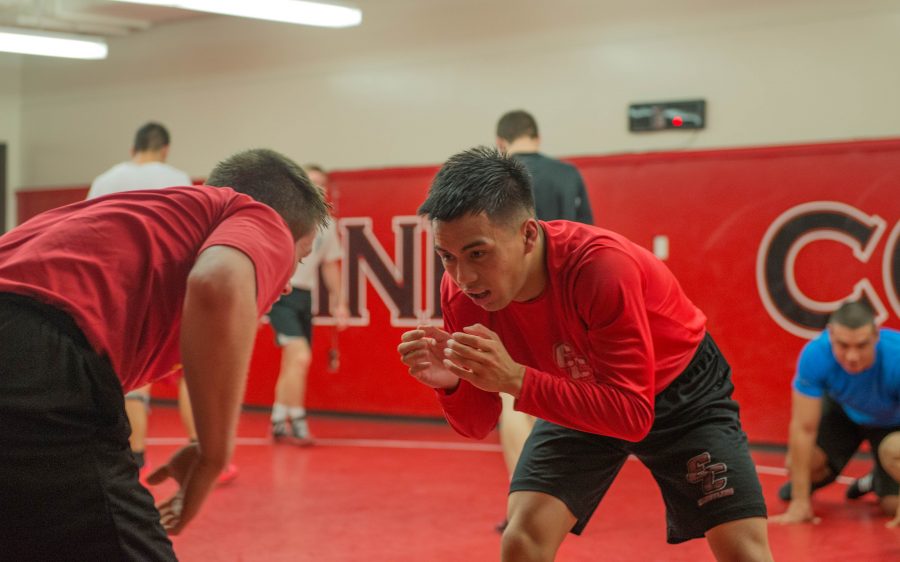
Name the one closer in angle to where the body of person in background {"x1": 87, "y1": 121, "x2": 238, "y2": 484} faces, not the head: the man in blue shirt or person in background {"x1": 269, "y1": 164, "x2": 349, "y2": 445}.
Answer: the person in background

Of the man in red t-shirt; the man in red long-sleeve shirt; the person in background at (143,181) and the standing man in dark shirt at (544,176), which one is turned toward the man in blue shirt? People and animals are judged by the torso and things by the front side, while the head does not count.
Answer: the man in red t-shirt

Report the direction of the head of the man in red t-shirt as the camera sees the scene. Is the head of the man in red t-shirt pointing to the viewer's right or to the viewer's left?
to the viewer's right

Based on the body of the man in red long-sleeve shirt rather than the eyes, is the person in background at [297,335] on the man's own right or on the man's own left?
on the man's own right

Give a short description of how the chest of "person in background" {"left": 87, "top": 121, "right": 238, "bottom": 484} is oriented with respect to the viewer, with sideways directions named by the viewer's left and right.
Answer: facing away from the viewer

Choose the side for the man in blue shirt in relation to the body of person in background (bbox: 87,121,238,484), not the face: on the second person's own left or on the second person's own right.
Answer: on the second person's own right
